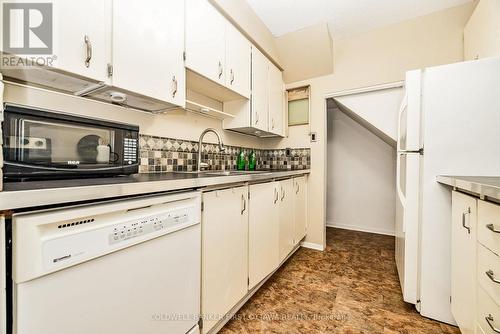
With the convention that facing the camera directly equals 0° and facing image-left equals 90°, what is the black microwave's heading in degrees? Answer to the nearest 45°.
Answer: approximately 315°

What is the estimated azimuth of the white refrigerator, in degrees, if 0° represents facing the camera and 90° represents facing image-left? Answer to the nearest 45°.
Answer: approximately 90°

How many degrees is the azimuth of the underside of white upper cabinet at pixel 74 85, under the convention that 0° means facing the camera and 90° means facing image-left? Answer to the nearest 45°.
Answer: approximately 315°

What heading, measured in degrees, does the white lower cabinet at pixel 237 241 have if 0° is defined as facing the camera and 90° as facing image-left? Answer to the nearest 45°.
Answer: approximately 315°

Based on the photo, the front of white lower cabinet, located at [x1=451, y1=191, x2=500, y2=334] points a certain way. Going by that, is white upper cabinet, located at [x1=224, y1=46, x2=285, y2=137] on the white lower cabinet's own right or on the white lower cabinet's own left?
on the white lower cabinet's own right

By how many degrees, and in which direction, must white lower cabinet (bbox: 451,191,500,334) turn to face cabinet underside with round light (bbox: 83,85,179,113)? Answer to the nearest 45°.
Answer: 0° — it already faces it

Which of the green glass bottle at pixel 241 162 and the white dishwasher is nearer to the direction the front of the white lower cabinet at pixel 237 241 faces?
the white dishwasher
